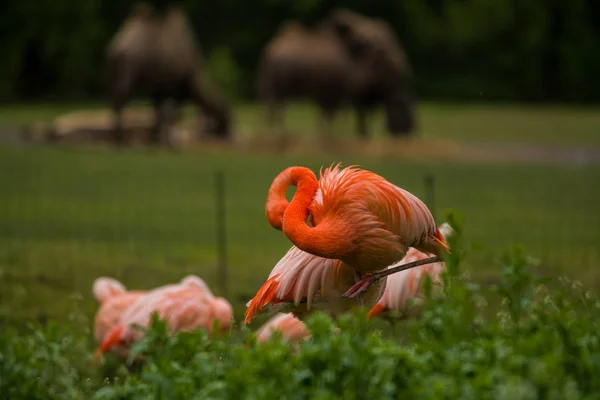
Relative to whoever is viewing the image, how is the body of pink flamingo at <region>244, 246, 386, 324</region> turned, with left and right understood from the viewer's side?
facing to the right of the viewer

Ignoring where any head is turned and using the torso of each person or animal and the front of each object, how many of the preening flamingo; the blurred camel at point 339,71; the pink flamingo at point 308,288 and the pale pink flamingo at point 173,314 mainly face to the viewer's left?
1

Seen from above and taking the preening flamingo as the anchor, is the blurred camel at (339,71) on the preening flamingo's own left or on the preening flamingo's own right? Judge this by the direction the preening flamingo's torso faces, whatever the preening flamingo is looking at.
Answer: on the preening flamingo's own right

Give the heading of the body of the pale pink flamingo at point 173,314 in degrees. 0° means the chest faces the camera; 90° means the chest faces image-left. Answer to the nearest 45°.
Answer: approximately 270°

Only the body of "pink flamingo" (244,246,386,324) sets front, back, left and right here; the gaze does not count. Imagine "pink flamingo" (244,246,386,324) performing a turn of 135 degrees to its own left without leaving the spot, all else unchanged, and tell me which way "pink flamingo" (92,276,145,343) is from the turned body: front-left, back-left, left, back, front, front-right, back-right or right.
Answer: front

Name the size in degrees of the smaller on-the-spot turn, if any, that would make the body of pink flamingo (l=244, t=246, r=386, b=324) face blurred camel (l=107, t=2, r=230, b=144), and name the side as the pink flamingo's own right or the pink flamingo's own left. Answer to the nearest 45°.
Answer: approximately 90° to the pink flamingo's own left

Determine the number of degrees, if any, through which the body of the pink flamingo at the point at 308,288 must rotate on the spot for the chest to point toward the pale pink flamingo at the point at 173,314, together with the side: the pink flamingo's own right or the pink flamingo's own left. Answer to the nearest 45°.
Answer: approximately 135° to the pink flamingo's own left

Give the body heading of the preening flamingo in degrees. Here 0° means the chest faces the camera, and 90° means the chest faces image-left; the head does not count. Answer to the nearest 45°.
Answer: approximately 90°

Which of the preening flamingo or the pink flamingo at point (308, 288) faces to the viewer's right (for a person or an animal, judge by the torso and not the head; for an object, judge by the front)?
the pink flamingo

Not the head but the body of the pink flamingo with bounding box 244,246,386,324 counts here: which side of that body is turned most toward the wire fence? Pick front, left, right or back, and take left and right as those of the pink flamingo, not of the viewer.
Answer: left

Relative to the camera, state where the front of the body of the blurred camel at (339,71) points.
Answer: to the viewer's right
